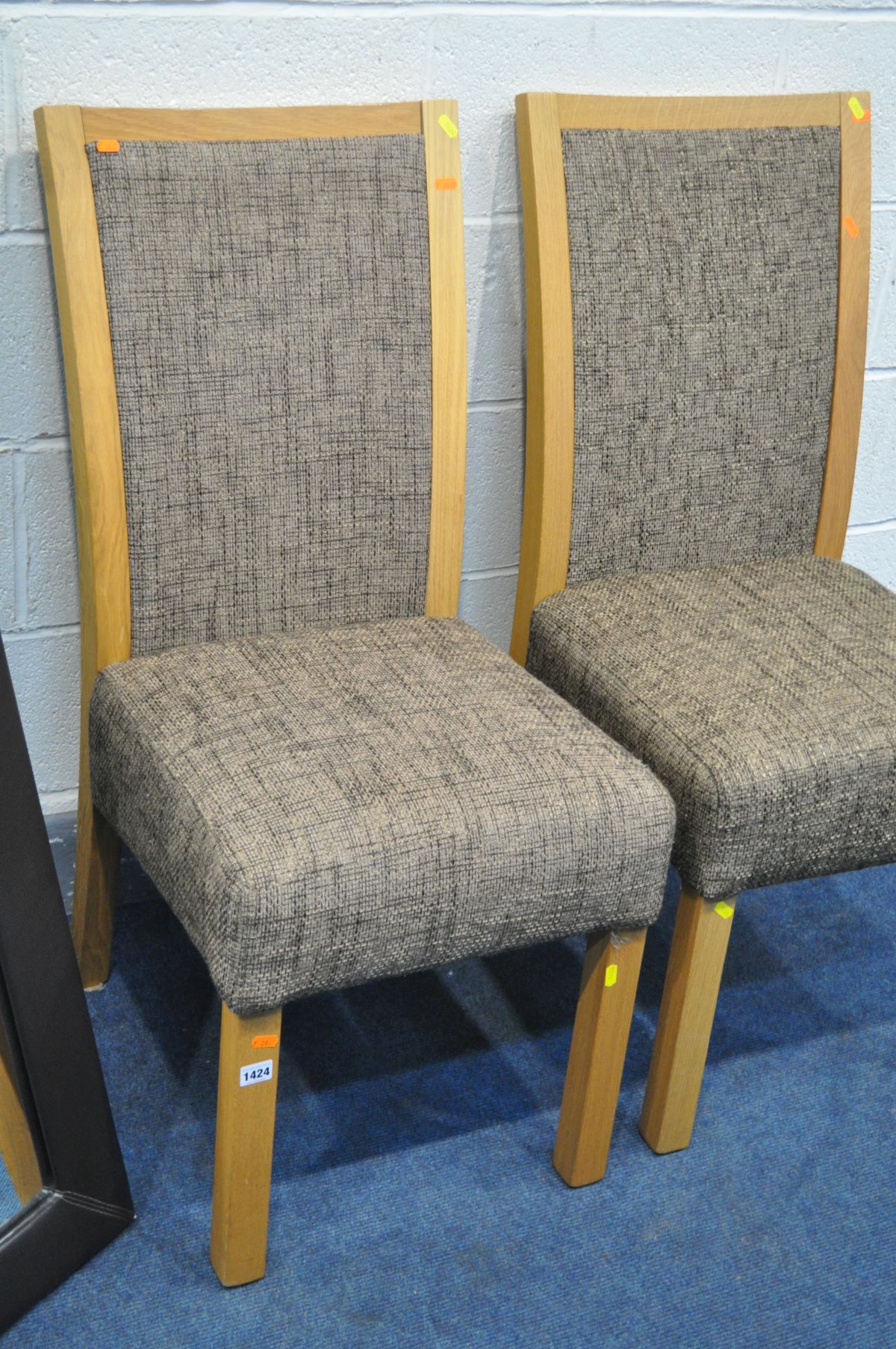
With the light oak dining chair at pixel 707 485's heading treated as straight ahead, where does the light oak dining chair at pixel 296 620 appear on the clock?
the light oak dining chair at pixel 296 620 is roughly at 3 o'clock from the light oak dining chair at pixel 707 485.

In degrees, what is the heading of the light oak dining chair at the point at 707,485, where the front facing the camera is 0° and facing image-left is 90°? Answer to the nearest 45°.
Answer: approximately 315°

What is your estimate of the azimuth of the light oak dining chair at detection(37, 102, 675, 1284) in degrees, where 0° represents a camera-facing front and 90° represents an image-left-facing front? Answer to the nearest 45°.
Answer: approximately 315°
